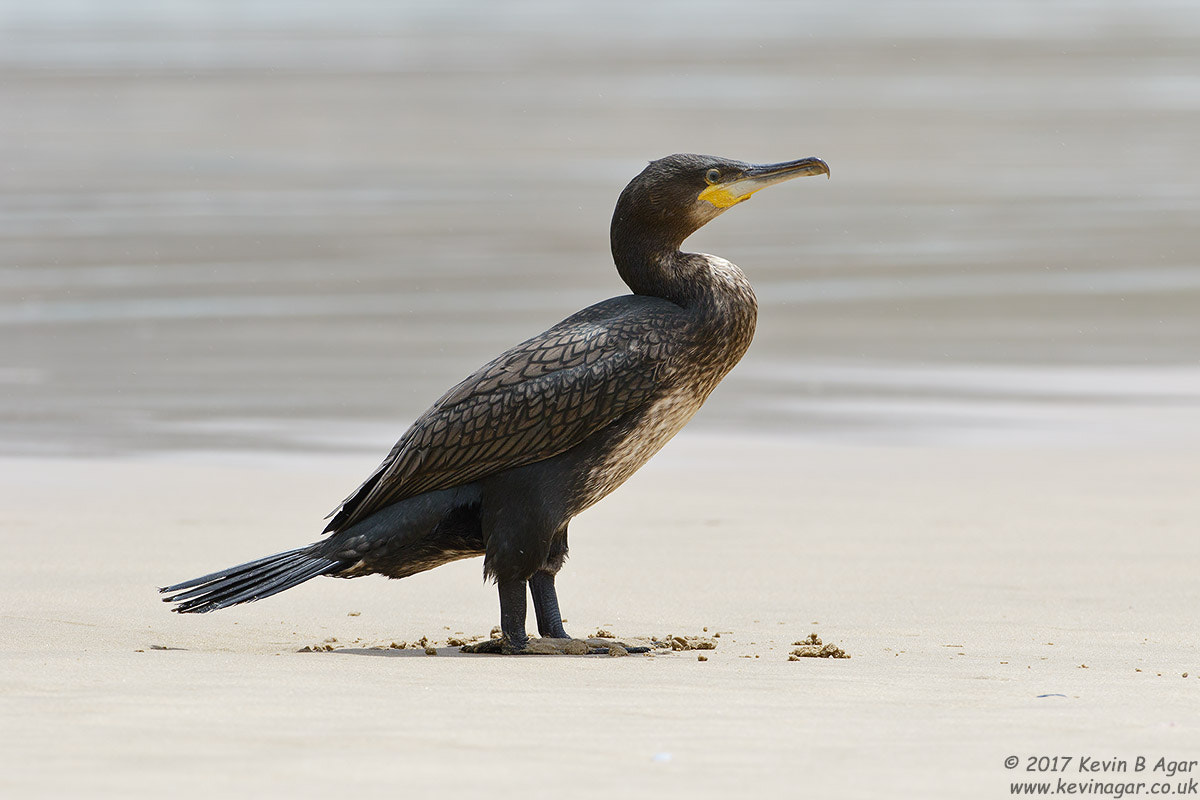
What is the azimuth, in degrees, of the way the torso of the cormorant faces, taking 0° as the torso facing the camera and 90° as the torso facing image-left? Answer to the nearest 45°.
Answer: approximately 270°
